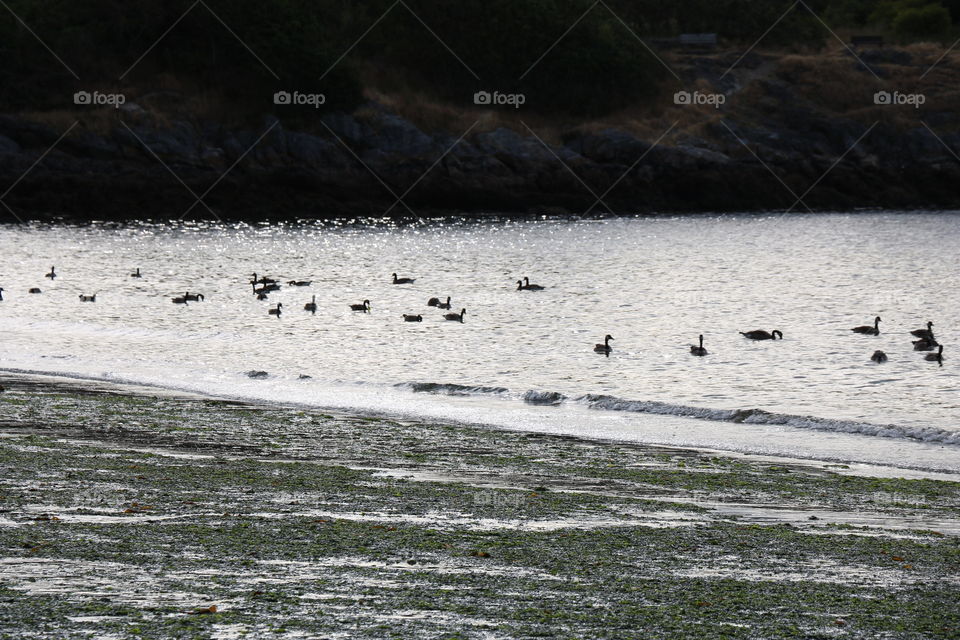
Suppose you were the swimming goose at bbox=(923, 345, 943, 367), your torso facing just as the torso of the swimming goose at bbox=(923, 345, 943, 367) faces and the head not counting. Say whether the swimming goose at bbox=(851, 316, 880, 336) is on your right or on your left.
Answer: on your left

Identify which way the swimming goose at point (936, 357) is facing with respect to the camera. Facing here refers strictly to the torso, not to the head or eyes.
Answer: to the viewer's right

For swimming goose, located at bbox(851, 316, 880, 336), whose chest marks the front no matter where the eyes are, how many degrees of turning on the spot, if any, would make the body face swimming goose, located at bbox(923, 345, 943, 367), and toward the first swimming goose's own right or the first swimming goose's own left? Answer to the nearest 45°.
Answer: approximately 90° to the first swimming goose's own right

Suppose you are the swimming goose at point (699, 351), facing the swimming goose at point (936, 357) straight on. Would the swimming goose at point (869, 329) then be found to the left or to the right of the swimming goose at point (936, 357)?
left

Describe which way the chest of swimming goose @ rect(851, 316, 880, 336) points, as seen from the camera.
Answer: to the viewer's right

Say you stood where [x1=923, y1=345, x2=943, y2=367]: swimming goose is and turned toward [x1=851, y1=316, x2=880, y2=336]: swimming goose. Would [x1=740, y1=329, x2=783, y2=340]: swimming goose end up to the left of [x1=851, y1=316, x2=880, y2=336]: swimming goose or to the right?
left

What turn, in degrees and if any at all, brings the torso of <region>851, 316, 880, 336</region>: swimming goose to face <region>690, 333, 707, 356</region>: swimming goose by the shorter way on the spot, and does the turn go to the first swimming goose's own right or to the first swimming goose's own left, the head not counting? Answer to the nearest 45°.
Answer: approximately 135° to the first swimming goose's own right

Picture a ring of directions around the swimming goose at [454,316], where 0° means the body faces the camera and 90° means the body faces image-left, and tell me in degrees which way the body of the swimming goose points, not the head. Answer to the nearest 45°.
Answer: approximately 270°

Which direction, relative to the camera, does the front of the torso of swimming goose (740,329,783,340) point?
to the viewer's right

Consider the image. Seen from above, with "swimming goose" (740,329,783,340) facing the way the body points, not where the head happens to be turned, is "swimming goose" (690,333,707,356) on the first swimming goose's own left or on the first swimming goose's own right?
on the first swimming goose's own right

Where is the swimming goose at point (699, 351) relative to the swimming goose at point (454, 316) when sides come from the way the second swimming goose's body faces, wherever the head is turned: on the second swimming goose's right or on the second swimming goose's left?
on the second swimming goose's right
